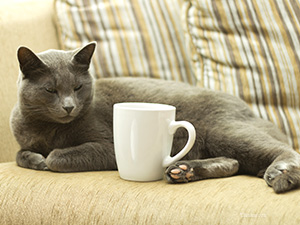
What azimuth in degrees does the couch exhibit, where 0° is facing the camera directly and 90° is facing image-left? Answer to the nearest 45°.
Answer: approximately 0°

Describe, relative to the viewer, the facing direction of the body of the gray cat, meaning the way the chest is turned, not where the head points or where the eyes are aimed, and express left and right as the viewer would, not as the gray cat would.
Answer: facing to the left of the viewer
